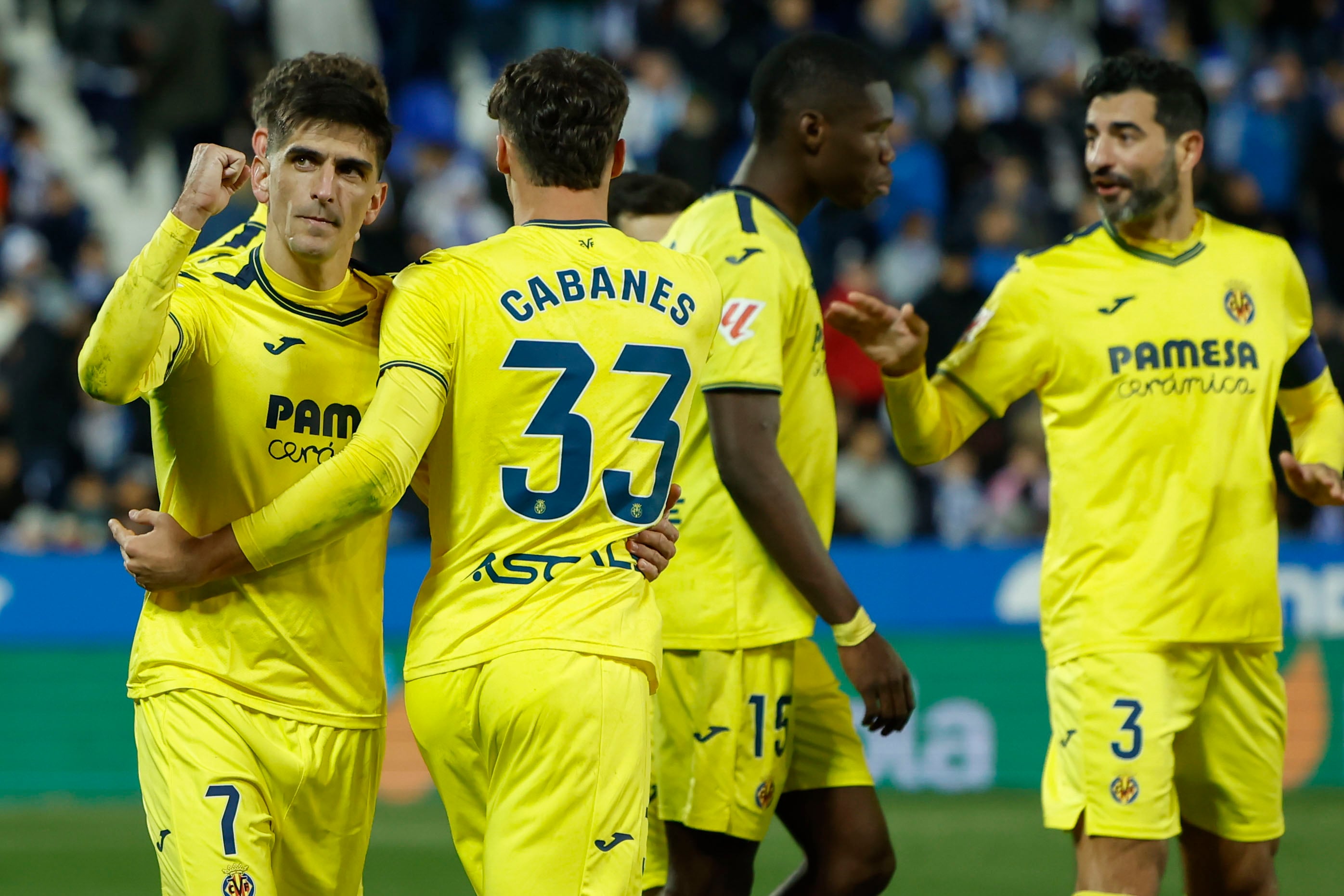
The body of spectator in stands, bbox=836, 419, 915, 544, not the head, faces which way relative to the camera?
toward the camera
